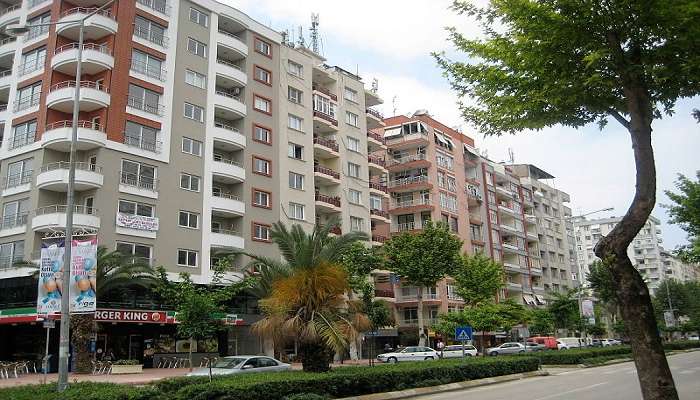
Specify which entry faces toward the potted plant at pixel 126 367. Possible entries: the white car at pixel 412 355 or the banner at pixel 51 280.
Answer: the white car

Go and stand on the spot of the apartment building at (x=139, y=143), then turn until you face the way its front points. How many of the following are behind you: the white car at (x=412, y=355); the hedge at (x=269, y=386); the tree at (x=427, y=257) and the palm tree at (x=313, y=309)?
0

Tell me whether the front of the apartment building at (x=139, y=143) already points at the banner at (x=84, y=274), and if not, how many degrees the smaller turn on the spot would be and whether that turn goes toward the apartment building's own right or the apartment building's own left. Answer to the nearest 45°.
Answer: approximately 45° to the apartment building's own right

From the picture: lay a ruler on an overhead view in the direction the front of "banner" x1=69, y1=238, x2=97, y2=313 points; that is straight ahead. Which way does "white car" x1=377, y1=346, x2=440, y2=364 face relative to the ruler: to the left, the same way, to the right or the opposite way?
to the right

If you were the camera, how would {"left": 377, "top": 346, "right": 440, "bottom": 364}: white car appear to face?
facing the viewer and to the left of the viewer

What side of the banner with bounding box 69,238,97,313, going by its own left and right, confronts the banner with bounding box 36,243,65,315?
right

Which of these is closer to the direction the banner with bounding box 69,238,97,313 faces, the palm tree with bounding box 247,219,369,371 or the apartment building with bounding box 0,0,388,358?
the palm tree

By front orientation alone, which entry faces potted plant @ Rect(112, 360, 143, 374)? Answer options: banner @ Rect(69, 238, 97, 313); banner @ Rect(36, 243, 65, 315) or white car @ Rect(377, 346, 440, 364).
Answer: the white car

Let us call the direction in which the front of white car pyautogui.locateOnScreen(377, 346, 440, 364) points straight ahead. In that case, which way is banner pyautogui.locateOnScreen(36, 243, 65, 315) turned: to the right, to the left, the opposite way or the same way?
to the left

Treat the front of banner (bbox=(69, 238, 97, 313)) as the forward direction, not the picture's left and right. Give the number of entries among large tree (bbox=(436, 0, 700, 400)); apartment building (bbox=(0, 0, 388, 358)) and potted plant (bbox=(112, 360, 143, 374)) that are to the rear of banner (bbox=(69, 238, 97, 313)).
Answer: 2

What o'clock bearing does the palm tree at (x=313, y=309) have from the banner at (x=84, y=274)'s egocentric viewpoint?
The palm tree is roughly at 9 o'clock from the banner.

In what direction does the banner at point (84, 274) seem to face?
toward the camera

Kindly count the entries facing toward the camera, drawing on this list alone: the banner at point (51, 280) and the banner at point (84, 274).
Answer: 2

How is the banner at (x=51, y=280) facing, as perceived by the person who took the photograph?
facing the viewer

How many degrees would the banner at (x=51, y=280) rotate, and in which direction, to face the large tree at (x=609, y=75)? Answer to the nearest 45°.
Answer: approximately 45° to its left

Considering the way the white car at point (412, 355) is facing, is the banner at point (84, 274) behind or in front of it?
in front

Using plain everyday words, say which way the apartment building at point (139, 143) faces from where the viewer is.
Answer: facing the viewer and to the right of the viewer

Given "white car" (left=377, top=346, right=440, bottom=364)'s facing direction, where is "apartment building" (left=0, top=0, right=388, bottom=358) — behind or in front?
in front

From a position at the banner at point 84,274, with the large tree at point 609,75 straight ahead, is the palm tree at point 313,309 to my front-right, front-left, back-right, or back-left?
front-left

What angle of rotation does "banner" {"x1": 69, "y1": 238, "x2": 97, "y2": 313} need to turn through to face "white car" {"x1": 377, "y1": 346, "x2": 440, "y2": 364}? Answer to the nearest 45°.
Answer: approximately 135° to its left
